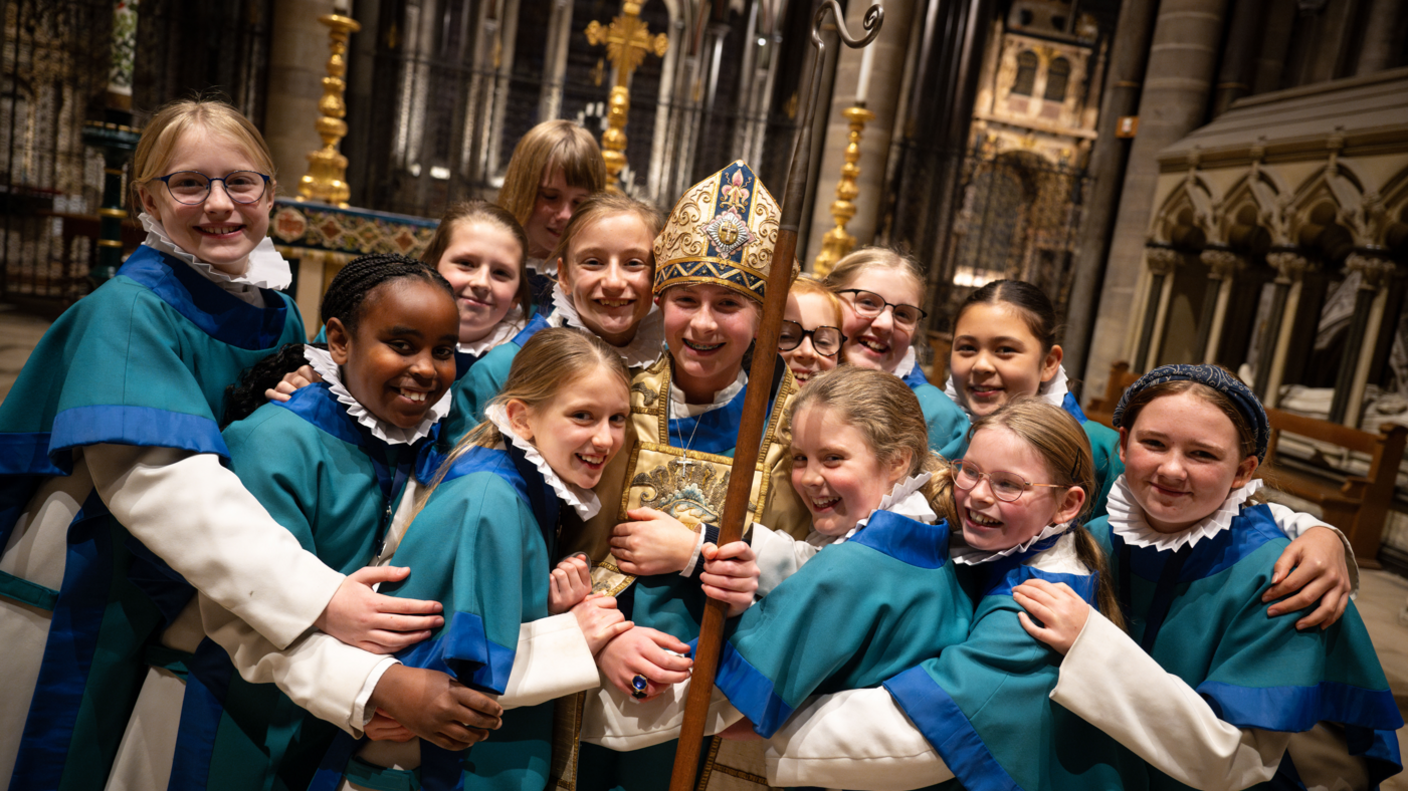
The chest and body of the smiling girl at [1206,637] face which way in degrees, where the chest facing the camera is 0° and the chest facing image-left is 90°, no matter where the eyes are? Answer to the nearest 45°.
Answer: approximately 45°

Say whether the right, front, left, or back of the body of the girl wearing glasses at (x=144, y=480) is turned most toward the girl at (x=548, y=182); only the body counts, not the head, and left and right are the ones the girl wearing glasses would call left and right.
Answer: left

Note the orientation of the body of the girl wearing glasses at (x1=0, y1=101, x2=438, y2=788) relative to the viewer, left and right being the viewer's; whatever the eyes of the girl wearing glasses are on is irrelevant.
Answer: facing the viewer and to the right of the viewer

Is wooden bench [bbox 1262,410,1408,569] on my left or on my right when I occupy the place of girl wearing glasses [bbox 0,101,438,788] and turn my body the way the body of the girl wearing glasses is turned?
on my left

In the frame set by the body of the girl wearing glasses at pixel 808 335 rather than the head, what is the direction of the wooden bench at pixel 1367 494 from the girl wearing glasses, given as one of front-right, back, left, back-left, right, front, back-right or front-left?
back-left

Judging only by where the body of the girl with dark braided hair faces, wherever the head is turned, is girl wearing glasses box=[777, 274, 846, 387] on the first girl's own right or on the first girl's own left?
on the first girl's own left
